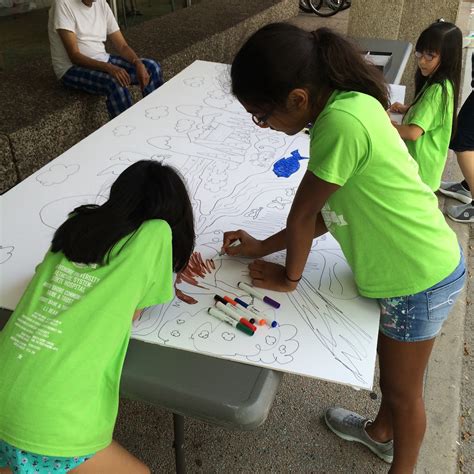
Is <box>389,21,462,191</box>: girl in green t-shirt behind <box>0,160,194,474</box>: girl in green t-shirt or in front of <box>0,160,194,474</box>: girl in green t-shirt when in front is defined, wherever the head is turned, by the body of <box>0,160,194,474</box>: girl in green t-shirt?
in front

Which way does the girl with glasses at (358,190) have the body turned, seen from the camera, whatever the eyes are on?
to the viewer's left

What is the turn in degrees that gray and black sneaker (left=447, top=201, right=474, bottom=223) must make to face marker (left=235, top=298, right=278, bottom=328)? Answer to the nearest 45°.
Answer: approximately 90° to its left

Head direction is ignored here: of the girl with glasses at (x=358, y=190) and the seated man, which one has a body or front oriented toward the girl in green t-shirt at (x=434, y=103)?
the seated man

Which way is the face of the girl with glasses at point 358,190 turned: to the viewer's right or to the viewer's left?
to the viewer's left

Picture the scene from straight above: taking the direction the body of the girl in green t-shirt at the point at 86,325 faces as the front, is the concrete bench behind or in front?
in front

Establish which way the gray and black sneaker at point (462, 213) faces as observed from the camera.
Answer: facing to the left of the viewer

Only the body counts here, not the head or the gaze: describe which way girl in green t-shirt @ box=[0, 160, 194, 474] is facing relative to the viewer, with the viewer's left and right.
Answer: facing away from the viewer and to the right of the viewer

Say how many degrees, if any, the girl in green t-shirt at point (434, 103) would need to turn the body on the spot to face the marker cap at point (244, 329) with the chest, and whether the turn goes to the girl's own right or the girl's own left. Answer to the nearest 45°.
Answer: approximately 90° to the girl's own left

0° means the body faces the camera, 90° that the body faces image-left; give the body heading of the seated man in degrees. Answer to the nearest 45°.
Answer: approximately 315°

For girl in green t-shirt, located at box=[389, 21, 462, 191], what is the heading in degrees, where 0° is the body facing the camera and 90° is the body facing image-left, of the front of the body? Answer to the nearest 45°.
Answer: approximately 90°

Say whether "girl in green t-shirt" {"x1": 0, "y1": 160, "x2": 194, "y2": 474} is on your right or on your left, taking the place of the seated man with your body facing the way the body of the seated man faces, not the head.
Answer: on your right

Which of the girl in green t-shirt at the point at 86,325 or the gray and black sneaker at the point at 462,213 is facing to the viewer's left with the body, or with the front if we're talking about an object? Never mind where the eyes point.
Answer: the gray and black sneaker
